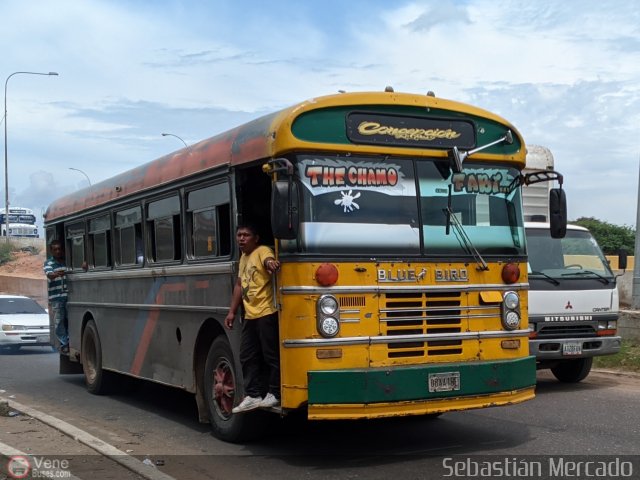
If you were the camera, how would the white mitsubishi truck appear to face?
facing the viewer and to the right of the viewer

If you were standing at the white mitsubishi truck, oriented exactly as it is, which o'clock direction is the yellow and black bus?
The yellow and black bus is roughly at 2 o'clock from the white mitsubishi truck.

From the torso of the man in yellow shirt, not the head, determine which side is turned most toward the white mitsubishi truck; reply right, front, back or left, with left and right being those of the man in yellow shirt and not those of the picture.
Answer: back

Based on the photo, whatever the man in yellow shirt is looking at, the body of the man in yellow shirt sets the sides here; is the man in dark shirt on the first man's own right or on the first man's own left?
on the first man's own right

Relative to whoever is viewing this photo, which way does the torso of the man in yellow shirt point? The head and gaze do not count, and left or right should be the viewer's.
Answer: facing the viewer and to the left of the viewer

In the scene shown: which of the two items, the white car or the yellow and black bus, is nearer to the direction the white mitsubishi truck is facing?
the yellow and black bus

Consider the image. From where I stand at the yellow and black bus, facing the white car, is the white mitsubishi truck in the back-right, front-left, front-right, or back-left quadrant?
front-right

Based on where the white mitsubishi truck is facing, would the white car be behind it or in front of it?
behind

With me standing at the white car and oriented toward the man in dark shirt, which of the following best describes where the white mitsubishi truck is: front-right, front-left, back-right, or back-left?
front-left

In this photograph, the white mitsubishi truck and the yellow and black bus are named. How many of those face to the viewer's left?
0

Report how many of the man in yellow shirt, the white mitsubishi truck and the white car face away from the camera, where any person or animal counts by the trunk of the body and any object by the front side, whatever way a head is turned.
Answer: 0

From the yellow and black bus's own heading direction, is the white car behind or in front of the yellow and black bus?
behind
